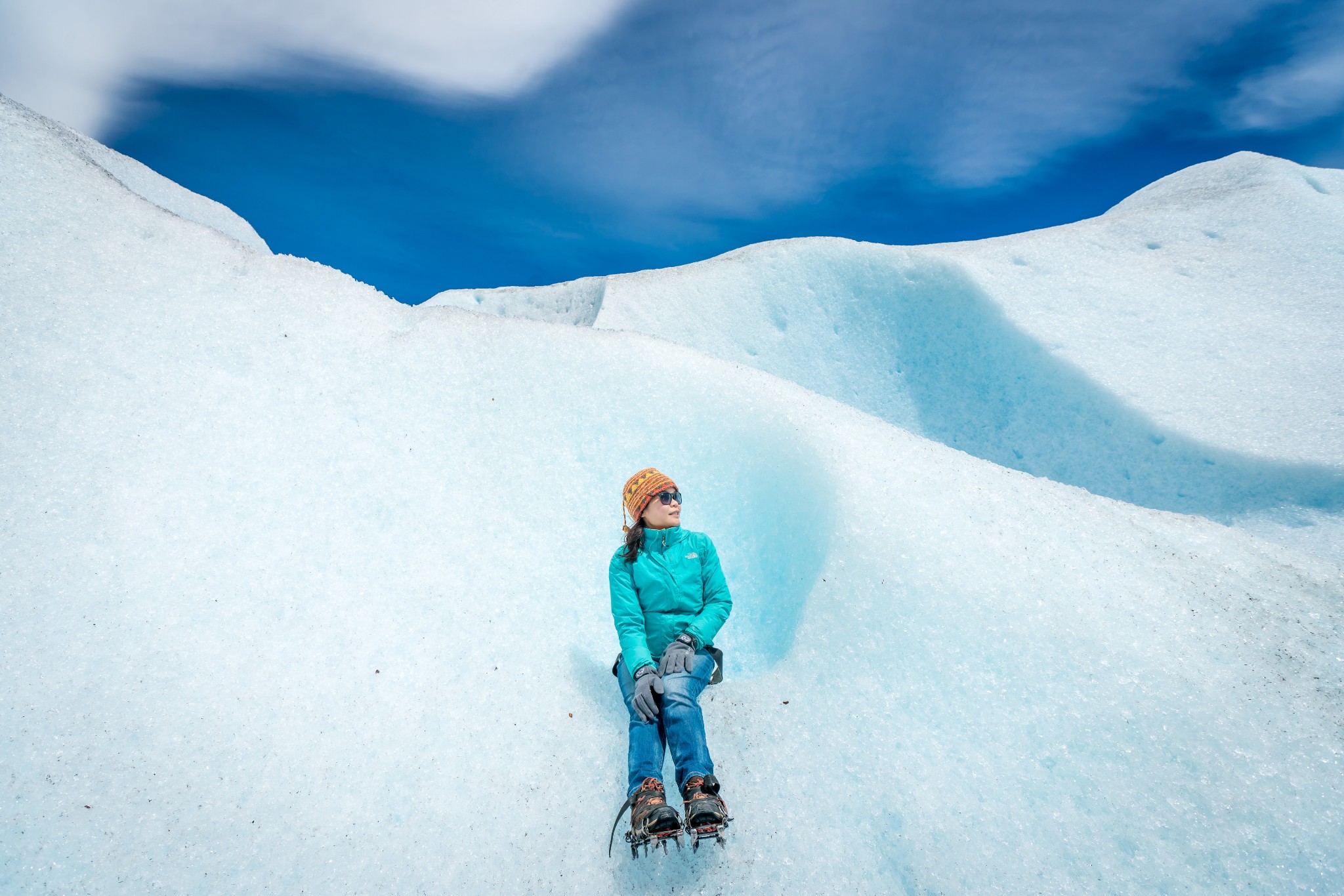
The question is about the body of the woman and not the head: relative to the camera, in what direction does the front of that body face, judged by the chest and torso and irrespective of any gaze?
toward the camera
